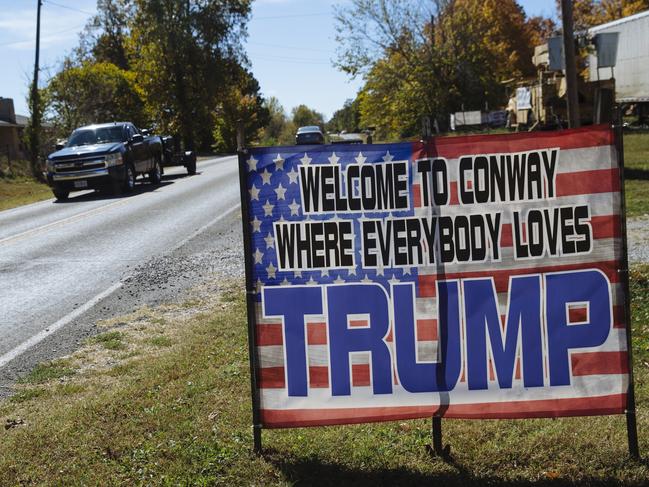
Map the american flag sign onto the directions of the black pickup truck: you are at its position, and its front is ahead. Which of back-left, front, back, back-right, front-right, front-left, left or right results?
front-left

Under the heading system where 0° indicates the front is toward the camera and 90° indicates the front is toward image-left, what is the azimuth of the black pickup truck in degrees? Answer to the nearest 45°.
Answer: approximately 45°

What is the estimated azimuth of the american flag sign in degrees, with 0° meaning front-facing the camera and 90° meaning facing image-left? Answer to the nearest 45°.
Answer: approximately 0°

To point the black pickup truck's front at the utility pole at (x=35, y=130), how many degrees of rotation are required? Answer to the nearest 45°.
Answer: approximately 135° to its right

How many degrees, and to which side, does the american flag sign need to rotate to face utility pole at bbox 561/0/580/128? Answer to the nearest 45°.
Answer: approximately 180°

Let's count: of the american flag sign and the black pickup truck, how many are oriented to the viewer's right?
0

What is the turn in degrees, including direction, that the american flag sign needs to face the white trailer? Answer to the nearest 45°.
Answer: approximately 180°
